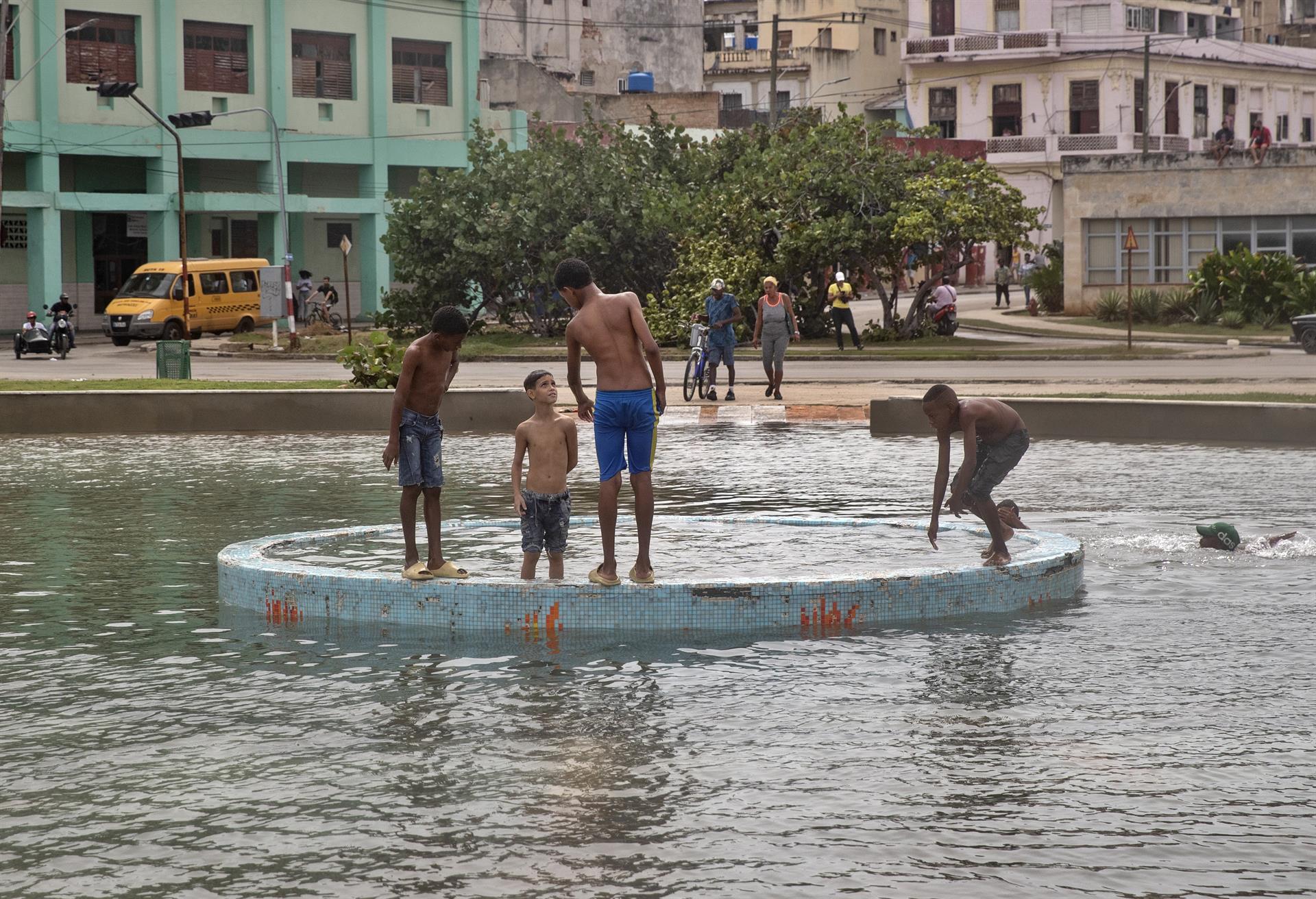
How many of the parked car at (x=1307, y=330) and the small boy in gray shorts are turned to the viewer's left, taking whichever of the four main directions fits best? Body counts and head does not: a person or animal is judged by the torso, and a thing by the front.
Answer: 1

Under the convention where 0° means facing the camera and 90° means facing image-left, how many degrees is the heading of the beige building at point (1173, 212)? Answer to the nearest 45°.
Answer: approximately 0°

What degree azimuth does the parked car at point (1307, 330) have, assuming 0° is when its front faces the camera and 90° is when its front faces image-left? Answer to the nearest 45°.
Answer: approximately 90°

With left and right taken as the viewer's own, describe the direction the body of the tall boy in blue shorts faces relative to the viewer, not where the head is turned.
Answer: facing away from the viewer

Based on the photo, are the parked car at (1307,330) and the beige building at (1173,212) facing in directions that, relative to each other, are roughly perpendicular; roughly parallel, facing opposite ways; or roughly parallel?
roughly perpendicular
